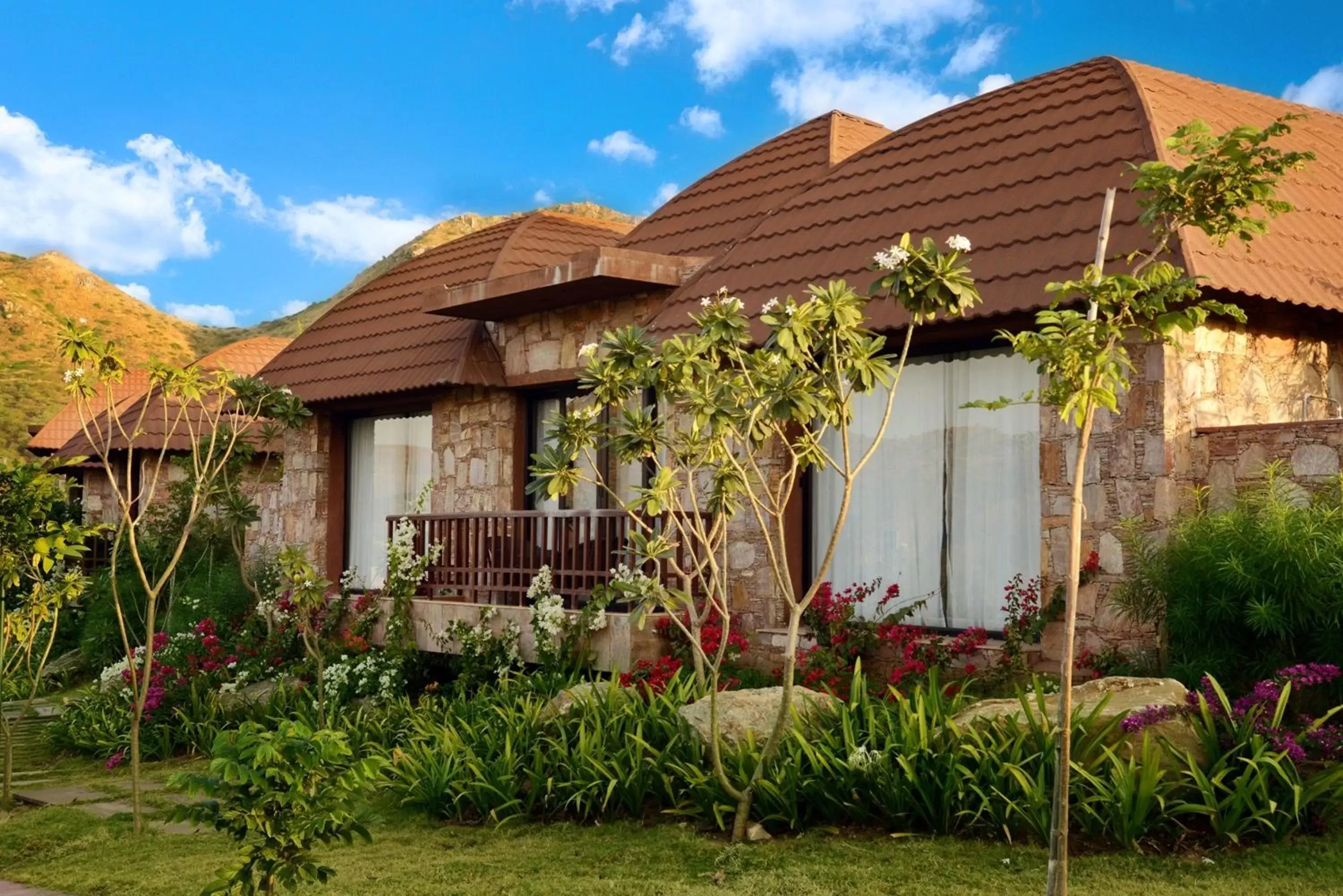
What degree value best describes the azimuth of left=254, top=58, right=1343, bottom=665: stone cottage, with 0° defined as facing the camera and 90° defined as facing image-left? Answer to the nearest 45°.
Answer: approximately 45°

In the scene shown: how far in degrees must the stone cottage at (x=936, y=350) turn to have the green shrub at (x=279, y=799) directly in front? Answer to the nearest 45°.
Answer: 0° — it already faces it

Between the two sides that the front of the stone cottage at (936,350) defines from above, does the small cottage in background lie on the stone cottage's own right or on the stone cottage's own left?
on the stone cottage's own right

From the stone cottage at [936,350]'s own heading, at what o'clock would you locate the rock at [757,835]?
The rock is roughly at 11 o'clock from the stone cottage.

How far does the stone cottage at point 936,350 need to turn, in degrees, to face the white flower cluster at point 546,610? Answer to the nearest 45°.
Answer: approximately 45° to its right

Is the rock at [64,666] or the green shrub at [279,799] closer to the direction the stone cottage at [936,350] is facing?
the green shrub

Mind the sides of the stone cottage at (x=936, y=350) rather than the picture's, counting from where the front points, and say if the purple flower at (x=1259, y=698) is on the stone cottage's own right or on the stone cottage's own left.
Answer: on the stone cottage's own left

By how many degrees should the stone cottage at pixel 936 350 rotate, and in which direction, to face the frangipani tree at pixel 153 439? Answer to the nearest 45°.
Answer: approximately 45° to its right

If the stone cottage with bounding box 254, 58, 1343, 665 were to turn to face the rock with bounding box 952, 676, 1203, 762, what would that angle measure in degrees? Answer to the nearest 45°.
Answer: approximately 45° to its left

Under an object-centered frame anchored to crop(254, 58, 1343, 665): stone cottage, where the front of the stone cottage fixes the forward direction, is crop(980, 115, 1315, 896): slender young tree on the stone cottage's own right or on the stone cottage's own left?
on the stone cottage's own left

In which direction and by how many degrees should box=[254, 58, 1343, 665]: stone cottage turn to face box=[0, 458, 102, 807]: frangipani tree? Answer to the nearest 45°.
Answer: approximately 45° to its right

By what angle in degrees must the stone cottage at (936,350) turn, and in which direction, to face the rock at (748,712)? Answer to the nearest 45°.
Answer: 0° — it already faces it
